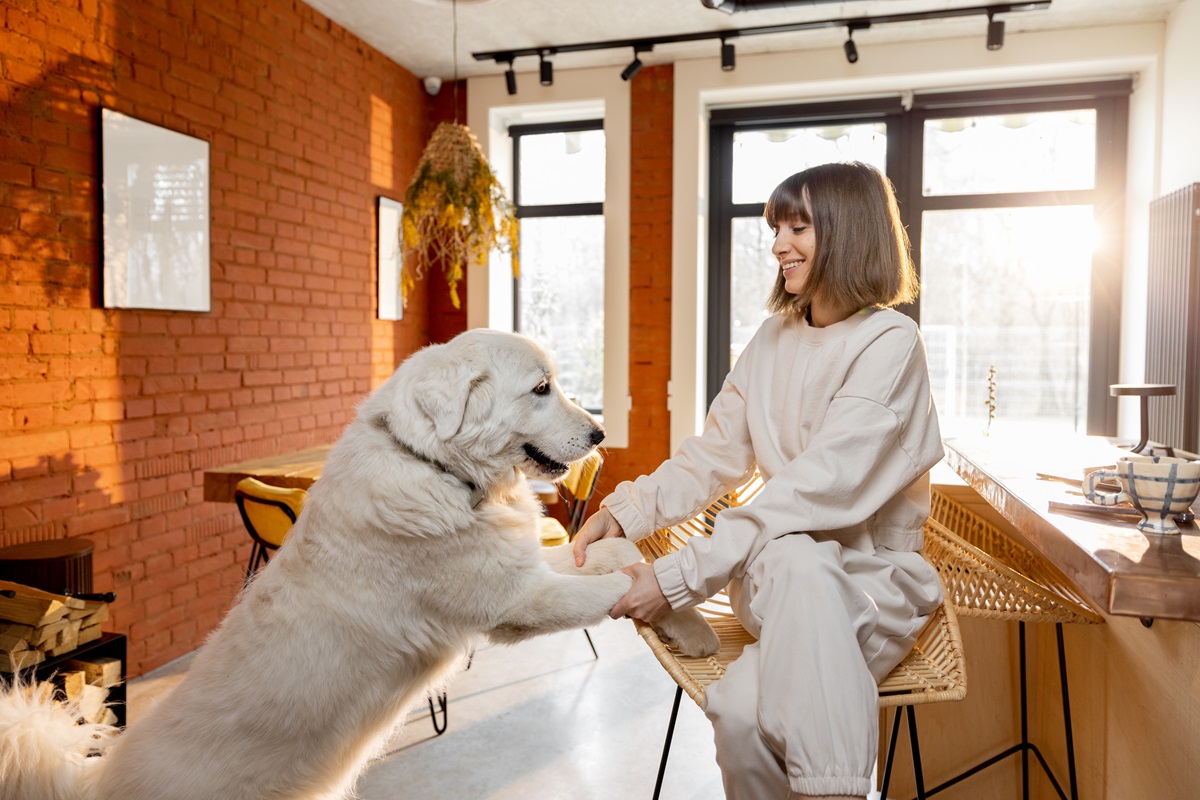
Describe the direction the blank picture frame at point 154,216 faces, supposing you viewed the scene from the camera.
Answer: facing the viewer and to the right of the viewer

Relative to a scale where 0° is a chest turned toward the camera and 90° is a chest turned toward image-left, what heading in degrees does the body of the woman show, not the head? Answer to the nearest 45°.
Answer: approximately 45°

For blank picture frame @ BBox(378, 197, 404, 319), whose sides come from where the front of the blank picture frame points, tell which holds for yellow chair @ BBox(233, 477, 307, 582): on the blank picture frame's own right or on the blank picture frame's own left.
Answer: on the blank picture frame's own right

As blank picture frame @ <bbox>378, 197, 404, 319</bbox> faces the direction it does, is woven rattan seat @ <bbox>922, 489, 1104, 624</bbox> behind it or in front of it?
in front

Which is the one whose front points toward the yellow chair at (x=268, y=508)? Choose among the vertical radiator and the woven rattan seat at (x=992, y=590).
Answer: the vertical radiator

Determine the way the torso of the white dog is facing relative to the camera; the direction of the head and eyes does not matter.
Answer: to the viewer's right

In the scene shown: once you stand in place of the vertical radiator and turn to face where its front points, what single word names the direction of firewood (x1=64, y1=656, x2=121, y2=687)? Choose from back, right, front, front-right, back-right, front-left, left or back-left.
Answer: front

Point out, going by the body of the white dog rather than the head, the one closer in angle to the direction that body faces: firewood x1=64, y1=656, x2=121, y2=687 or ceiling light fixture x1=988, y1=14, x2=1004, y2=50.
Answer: the ceiling light fixture

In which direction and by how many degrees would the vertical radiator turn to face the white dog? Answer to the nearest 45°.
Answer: approximately 45° to its left

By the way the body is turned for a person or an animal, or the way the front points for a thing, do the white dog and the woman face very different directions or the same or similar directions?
very different directions

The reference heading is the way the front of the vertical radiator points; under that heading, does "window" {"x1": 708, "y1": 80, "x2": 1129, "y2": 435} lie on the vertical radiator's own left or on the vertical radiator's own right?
on the vertical radiator's own right

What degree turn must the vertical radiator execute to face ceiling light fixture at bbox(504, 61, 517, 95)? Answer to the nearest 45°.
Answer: approximately 45° to its right
